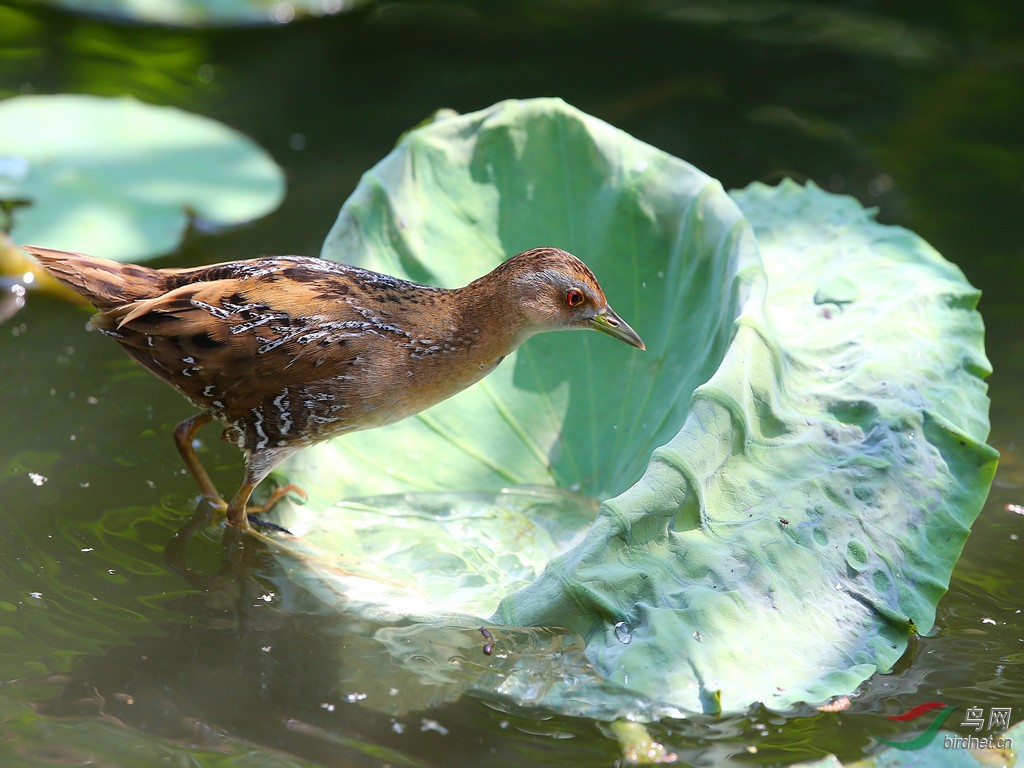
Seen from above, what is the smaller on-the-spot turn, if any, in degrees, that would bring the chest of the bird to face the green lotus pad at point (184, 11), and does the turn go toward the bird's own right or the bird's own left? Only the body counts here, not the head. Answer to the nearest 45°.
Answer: approximately 90° to the bird's own left

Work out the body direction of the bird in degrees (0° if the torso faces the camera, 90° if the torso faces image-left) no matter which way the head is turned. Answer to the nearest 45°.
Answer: approximately 270°

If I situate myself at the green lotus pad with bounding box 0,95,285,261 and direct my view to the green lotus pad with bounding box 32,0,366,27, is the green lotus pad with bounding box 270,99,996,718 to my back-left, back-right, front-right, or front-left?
back-right

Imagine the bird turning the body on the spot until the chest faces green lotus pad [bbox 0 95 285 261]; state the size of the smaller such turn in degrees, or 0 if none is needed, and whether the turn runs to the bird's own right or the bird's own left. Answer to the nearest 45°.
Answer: approximately 135° to the bird's own left
